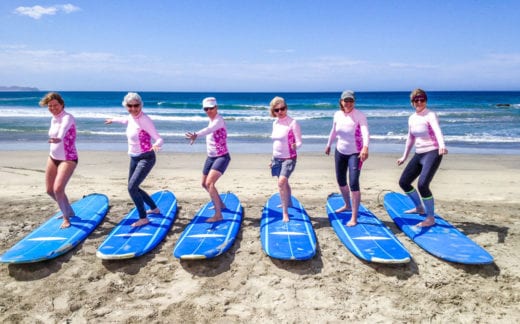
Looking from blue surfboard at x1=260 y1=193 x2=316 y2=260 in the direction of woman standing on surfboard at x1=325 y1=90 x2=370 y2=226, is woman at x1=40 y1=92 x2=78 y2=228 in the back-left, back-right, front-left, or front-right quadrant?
back-left

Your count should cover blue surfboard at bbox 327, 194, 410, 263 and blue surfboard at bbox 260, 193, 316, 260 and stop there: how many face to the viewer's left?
0

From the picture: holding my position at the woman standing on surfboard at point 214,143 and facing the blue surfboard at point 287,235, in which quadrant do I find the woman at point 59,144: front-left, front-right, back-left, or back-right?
back-right
